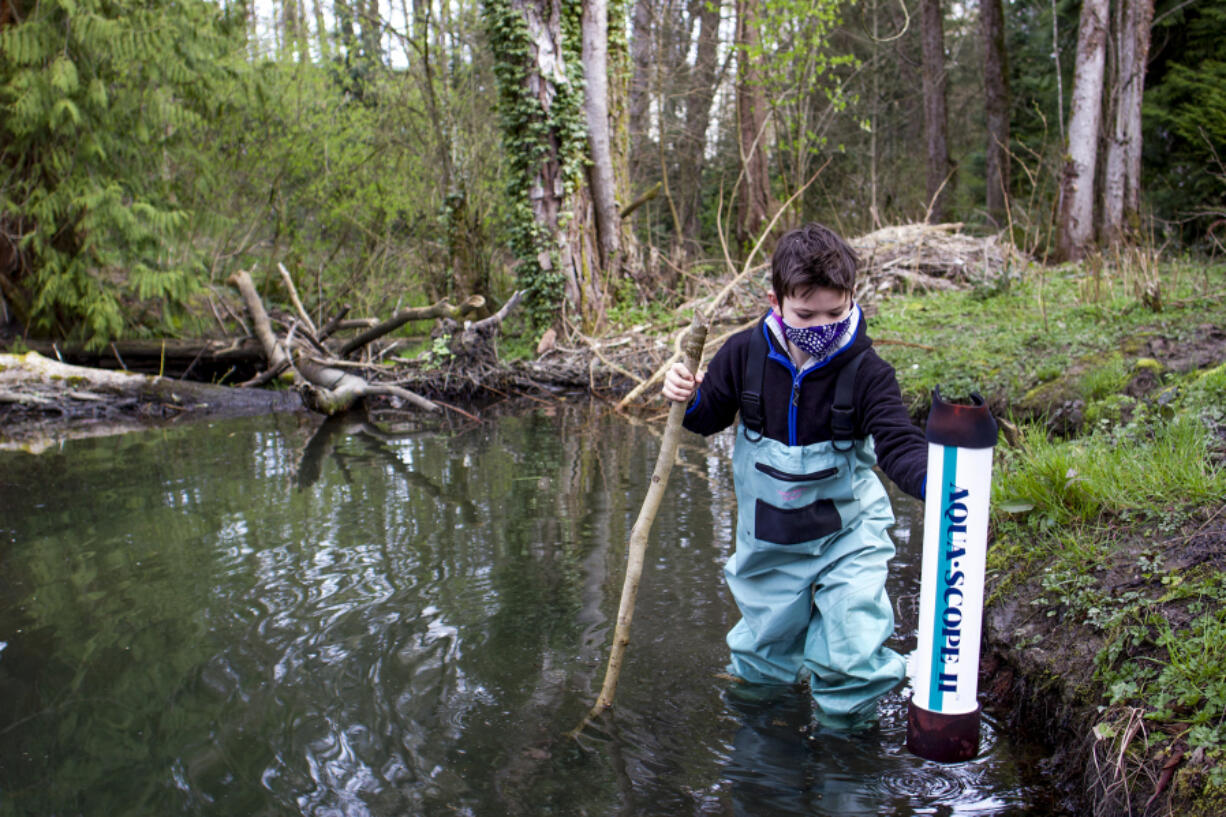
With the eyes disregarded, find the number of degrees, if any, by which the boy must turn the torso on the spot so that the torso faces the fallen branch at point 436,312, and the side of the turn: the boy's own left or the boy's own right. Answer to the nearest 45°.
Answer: approximately 135° to the boy's own right

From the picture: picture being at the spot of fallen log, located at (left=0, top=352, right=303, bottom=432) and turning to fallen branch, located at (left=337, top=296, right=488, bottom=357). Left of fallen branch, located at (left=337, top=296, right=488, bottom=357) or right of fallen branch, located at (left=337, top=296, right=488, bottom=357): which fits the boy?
right

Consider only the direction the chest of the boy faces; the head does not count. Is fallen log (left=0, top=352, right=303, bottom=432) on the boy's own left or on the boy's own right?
on the boy's own right

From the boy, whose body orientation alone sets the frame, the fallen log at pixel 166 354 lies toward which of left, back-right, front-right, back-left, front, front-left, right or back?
back-right

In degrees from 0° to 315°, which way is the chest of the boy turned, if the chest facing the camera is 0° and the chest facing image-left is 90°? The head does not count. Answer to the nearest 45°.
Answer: approximately 0°
